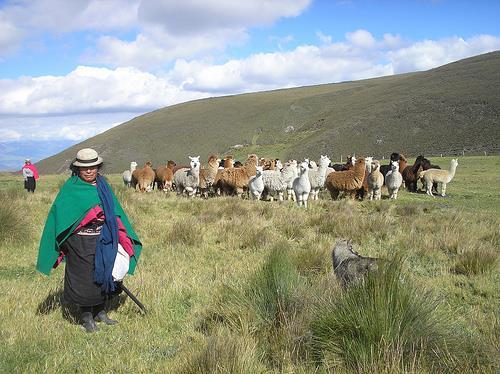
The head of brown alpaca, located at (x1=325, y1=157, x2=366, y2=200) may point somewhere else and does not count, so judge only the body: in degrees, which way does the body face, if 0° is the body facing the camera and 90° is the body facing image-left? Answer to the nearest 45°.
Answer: approximately 270°

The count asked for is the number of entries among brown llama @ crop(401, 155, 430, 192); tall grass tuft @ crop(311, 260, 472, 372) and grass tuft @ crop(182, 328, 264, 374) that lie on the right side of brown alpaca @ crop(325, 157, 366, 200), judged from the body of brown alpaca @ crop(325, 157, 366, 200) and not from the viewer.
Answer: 2

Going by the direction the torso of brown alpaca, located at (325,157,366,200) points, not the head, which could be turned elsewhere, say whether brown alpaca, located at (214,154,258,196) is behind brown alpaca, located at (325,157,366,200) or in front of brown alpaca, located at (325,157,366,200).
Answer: behind

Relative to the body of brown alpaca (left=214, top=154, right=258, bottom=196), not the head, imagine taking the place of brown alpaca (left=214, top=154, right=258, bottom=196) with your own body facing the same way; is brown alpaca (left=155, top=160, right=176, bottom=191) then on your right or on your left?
on your left

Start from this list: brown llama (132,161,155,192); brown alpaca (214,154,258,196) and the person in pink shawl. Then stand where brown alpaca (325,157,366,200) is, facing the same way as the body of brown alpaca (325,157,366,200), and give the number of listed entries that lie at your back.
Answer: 3

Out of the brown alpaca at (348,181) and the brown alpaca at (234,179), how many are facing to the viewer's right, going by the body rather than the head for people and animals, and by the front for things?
2

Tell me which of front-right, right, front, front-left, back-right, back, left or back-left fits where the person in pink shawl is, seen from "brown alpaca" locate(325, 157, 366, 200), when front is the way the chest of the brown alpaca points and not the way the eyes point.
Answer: back

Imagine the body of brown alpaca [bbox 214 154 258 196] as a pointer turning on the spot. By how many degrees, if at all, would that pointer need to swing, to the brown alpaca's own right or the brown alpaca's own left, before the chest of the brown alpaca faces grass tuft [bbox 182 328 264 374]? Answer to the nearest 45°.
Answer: approximately 90° to the brown alpaca's own right

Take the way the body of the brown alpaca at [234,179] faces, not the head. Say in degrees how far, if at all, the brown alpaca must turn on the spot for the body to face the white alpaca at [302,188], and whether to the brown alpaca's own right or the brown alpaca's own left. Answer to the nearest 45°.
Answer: approximately 45° to the brown alpaca's own right

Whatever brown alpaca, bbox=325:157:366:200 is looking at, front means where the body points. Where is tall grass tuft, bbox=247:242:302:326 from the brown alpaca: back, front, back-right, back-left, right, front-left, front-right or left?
right

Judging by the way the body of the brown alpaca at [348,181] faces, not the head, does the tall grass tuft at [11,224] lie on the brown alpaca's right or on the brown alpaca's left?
on the brown alpaca's right

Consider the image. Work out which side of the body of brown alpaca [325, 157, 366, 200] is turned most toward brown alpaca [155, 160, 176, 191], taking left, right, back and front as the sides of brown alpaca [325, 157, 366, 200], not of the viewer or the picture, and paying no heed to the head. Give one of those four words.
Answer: back

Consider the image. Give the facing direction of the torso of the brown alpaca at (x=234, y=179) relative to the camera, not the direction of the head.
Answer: to the viewer's right

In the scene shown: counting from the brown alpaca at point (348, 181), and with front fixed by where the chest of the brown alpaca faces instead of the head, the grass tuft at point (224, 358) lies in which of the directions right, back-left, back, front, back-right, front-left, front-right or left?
right
